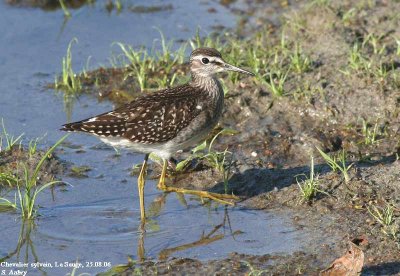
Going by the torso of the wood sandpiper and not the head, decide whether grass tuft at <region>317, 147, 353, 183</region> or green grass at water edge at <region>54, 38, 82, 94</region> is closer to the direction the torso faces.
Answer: the grass tuft

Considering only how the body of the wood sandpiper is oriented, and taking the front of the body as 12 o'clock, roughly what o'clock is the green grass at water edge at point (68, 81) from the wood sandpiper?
The green grass at water edge is roughly at 8 o'clock from the wood sandpiper.

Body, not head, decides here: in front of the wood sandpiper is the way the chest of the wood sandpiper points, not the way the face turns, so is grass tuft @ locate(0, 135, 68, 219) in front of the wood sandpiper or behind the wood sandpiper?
behind

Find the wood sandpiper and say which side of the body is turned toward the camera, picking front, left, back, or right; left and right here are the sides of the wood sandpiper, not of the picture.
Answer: right

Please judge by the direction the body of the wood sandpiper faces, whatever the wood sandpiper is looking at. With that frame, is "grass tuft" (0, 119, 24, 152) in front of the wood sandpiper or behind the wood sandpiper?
behind

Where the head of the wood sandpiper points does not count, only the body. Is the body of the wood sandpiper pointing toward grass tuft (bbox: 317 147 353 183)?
yes
